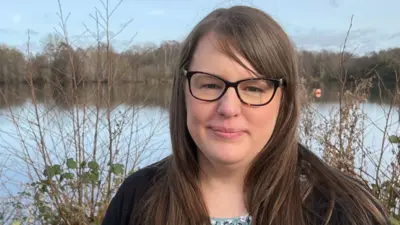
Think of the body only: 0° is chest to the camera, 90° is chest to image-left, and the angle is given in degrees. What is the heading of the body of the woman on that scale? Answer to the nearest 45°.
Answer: approximately 0°
